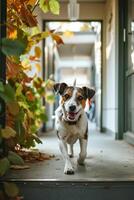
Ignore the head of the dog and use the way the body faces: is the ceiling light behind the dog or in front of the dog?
behind

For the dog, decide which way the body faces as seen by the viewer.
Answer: toward the camera

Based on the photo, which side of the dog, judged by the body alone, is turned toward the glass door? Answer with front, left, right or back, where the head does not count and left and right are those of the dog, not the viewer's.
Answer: back
